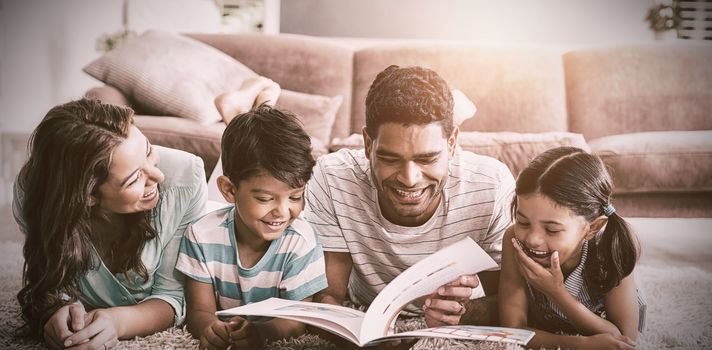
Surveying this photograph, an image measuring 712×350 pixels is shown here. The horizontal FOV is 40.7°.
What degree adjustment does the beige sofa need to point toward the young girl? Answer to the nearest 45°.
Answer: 0° — it already faces them

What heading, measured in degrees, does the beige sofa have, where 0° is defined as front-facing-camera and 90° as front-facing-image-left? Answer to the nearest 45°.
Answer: approximately 0°

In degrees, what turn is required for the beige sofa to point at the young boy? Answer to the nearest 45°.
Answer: approximately 45° to its right
